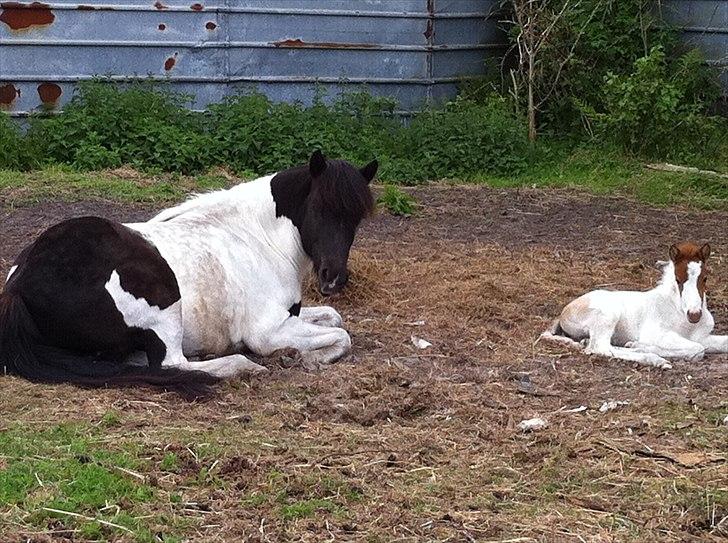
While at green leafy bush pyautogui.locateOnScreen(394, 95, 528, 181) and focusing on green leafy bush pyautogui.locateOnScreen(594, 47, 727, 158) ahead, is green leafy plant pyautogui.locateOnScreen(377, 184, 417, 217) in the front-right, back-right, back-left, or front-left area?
back-right

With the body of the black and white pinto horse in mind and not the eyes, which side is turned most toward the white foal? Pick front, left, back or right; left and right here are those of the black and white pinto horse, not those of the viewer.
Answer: front

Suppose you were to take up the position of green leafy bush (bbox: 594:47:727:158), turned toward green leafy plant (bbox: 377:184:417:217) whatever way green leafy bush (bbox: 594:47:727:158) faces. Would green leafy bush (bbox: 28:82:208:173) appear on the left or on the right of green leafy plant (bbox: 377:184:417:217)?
right

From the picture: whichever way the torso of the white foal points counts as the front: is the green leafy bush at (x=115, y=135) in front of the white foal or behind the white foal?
behind

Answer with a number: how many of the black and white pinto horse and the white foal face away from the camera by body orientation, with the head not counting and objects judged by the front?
0

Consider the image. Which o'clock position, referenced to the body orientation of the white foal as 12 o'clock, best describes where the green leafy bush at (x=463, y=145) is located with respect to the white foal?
The green leafy bush is roughly at 7 o'clock from the white foal.

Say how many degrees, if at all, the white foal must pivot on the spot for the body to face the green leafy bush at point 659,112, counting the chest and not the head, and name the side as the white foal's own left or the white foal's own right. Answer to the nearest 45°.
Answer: approximately 135° to the white foal's own left

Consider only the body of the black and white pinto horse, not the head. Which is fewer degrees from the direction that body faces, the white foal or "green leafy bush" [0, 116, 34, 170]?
the white foal

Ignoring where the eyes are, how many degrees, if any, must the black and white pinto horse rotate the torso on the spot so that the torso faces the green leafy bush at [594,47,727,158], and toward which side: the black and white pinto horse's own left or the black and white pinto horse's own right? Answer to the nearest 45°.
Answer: approximately 45° to the black and white pinto horse's own left

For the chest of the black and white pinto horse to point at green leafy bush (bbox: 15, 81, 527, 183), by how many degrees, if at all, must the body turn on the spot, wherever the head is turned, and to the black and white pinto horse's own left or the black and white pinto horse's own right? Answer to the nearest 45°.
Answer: approximately 90° to the black and white pinto horse's own left

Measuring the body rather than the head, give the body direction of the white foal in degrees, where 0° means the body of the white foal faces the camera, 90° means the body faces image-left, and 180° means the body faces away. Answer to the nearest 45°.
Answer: approximately 315°

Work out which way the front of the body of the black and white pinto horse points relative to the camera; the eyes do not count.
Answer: to the viewer's right

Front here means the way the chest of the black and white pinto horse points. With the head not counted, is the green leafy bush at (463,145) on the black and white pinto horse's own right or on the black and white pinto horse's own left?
on the black and white pinto horse's own left

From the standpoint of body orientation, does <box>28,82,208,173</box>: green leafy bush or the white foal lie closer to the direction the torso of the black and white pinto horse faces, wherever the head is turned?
the white foal

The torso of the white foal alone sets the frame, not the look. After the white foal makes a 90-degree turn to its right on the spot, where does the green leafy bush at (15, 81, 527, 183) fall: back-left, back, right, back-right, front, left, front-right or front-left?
right

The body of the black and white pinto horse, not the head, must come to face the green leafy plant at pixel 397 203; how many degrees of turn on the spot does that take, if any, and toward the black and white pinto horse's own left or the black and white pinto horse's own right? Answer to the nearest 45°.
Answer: approximately 45° to the black and white pinto horse's own left
